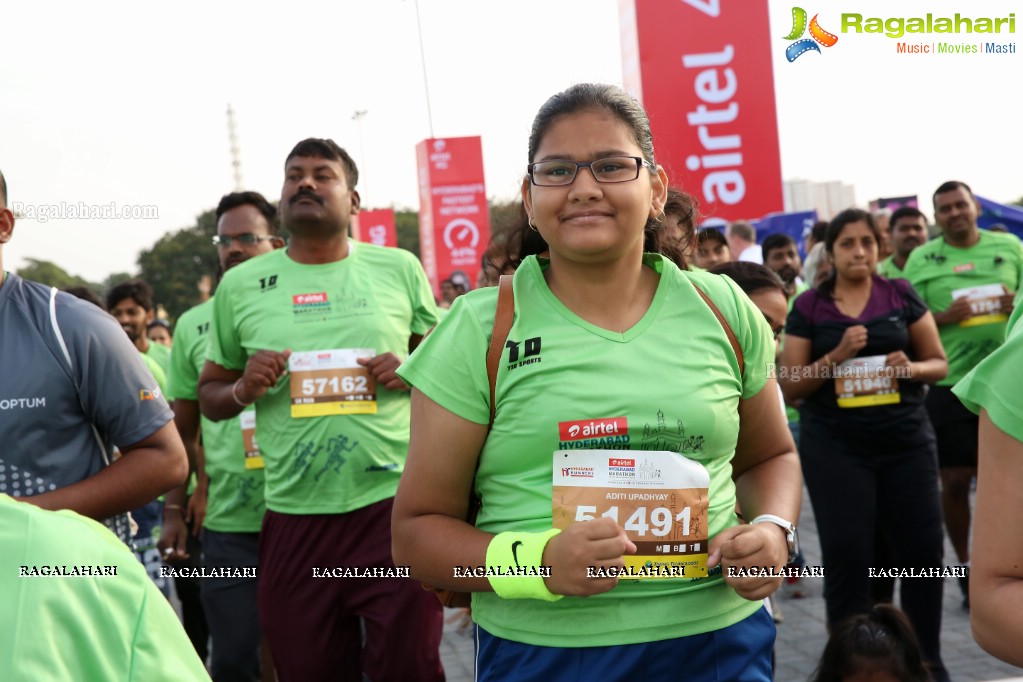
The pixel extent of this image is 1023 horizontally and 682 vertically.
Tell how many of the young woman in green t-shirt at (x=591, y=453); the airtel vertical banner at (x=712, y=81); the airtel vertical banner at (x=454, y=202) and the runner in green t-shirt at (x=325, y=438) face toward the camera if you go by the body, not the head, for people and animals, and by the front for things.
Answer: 4

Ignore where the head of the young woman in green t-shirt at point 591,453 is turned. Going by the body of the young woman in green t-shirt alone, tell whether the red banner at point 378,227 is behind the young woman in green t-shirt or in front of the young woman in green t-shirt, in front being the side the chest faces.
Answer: behind

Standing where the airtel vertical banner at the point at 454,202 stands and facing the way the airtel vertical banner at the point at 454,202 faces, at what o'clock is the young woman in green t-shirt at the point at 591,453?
The young woman in green t-shirt is roughly at 12 o'clock from the airtel vertical banner.

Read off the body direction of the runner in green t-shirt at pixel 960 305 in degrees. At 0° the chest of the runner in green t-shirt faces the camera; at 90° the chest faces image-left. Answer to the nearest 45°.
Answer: approximately 0°

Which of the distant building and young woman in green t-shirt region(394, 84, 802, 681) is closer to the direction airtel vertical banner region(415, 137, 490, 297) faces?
the young woman in green t-shirt

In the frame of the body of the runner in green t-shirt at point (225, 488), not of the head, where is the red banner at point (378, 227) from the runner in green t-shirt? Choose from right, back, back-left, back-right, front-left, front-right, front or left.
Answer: back

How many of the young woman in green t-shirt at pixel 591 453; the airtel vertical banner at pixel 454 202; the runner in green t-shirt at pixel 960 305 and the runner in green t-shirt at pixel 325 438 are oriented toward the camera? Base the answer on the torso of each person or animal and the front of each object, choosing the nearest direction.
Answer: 4

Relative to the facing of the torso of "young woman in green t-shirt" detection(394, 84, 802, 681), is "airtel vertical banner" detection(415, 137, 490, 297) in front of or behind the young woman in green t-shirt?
behind

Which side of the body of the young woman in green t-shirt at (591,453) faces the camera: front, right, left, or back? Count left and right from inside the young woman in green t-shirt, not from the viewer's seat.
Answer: front

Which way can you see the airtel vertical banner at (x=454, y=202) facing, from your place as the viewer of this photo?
facing the viewer

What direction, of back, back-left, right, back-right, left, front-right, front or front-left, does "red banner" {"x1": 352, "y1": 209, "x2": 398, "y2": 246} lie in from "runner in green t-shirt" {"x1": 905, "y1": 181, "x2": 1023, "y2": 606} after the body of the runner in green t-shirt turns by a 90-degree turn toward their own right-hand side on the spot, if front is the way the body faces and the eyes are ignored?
front-right

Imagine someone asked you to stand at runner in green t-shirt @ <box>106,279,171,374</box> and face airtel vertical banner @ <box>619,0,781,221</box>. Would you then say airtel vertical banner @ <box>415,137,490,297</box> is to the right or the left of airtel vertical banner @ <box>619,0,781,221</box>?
left

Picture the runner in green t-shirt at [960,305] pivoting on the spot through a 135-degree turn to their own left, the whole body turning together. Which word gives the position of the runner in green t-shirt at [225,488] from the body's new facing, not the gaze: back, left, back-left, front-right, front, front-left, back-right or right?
back

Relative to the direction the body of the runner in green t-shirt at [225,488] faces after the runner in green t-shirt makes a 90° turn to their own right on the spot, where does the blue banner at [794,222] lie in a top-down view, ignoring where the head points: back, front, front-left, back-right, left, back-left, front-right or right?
back-right

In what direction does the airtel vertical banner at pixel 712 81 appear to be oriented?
toward the camera

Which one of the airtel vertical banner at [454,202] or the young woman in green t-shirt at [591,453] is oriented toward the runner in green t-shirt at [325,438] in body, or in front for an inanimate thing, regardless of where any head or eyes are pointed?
the airtel vertical banner
